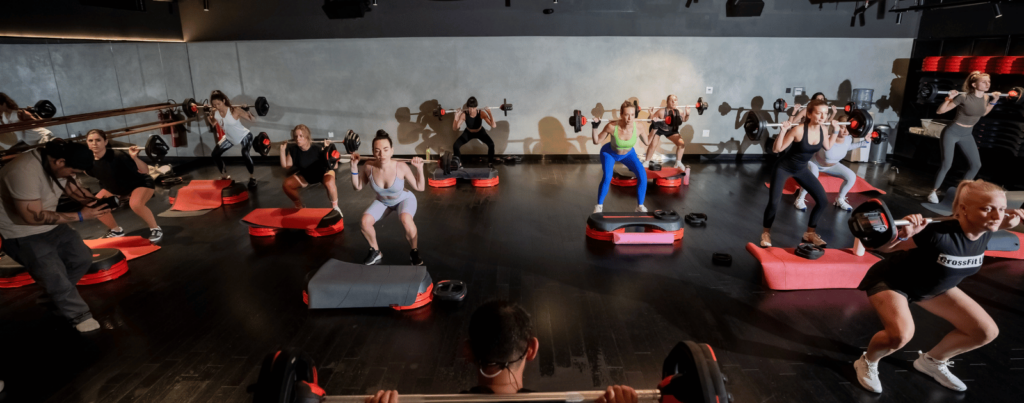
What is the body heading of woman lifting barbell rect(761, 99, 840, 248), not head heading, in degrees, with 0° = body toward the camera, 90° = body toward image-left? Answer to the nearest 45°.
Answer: approximately 315°

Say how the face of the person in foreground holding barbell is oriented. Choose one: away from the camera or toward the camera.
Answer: away from the camera

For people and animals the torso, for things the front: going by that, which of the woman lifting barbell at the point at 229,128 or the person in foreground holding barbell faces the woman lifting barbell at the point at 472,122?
the person in foreground holding barbell

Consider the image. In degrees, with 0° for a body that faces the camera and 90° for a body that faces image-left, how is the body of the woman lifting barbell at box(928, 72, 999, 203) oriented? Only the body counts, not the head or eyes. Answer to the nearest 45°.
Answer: approximately 315°

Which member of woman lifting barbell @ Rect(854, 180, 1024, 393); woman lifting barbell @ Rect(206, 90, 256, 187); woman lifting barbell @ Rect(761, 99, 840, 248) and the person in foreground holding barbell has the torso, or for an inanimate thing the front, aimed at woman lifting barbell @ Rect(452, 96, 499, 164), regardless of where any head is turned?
the person in foreground holding barbell

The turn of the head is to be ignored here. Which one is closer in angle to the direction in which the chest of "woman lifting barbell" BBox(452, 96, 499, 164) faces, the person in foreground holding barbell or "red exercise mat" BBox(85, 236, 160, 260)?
the person in foreground holding barbell

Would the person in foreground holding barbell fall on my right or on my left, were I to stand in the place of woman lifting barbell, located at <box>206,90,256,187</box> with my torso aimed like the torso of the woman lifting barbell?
on my left
